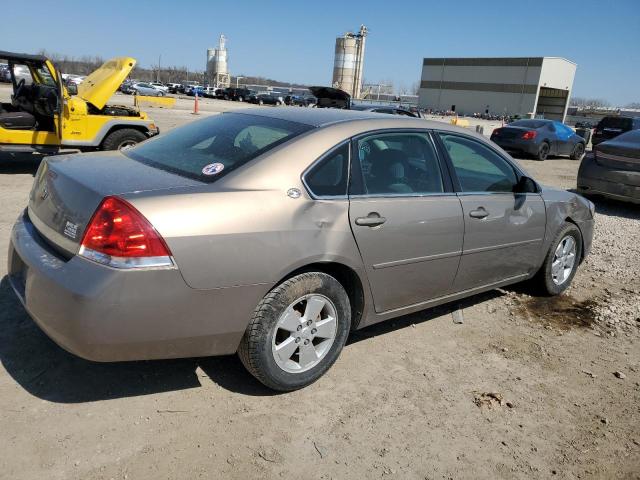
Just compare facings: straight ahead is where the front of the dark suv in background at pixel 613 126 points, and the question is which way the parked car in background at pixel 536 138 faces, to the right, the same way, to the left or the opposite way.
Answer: the same way

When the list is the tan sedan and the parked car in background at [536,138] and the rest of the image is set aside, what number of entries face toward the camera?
0

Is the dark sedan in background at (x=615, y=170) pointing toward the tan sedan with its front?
no

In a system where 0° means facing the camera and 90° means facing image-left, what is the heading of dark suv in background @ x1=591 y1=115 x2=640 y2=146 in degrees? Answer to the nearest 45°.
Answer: approximately 225°

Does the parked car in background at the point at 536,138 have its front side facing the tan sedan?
no

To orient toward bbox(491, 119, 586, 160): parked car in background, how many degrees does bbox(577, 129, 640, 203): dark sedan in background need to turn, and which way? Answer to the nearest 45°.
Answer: approximately 45° to its left

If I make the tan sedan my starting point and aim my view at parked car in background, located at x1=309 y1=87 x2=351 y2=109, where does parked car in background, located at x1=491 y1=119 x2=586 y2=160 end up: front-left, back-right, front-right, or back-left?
front-right

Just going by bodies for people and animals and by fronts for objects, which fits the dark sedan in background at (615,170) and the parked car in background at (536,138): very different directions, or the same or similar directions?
same or similar directions

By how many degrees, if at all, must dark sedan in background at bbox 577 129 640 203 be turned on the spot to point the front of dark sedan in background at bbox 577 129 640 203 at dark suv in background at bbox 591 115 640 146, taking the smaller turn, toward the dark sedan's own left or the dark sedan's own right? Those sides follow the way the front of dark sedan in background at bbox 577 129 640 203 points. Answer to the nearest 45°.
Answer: approximately 45° to the dark sedan's own left

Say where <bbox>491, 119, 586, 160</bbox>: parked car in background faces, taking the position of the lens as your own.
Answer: facing away from the viewer and to the right of the viewer

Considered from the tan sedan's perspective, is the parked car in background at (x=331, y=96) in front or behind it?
in front

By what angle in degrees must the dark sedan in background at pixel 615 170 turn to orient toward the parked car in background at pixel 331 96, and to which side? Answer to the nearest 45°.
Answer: approximately 90° to its left

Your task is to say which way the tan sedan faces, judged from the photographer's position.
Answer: facing away from the viewer and to the right of the viewer

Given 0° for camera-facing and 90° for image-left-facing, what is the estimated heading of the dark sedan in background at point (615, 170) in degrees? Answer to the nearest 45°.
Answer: approximately 225°

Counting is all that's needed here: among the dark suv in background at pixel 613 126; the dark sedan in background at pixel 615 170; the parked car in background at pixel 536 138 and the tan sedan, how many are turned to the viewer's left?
0

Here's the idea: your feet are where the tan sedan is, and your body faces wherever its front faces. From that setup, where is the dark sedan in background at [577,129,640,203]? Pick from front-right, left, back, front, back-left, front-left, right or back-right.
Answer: front

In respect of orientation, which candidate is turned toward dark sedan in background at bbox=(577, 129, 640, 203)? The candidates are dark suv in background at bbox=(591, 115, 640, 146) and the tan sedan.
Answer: the tan sedan
